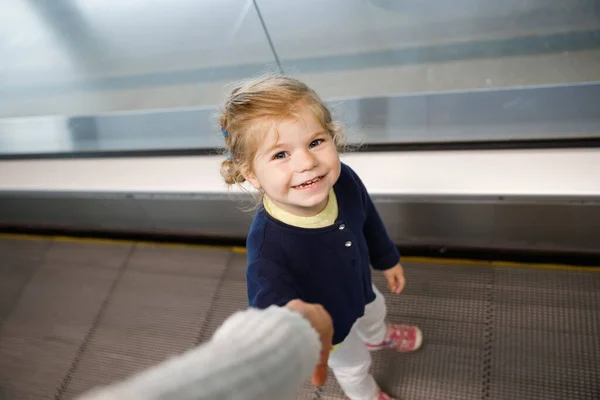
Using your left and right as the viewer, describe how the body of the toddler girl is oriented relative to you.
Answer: facing the viewer and to the right of the viewer

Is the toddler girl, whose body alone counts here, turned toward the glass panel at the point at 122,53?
no
